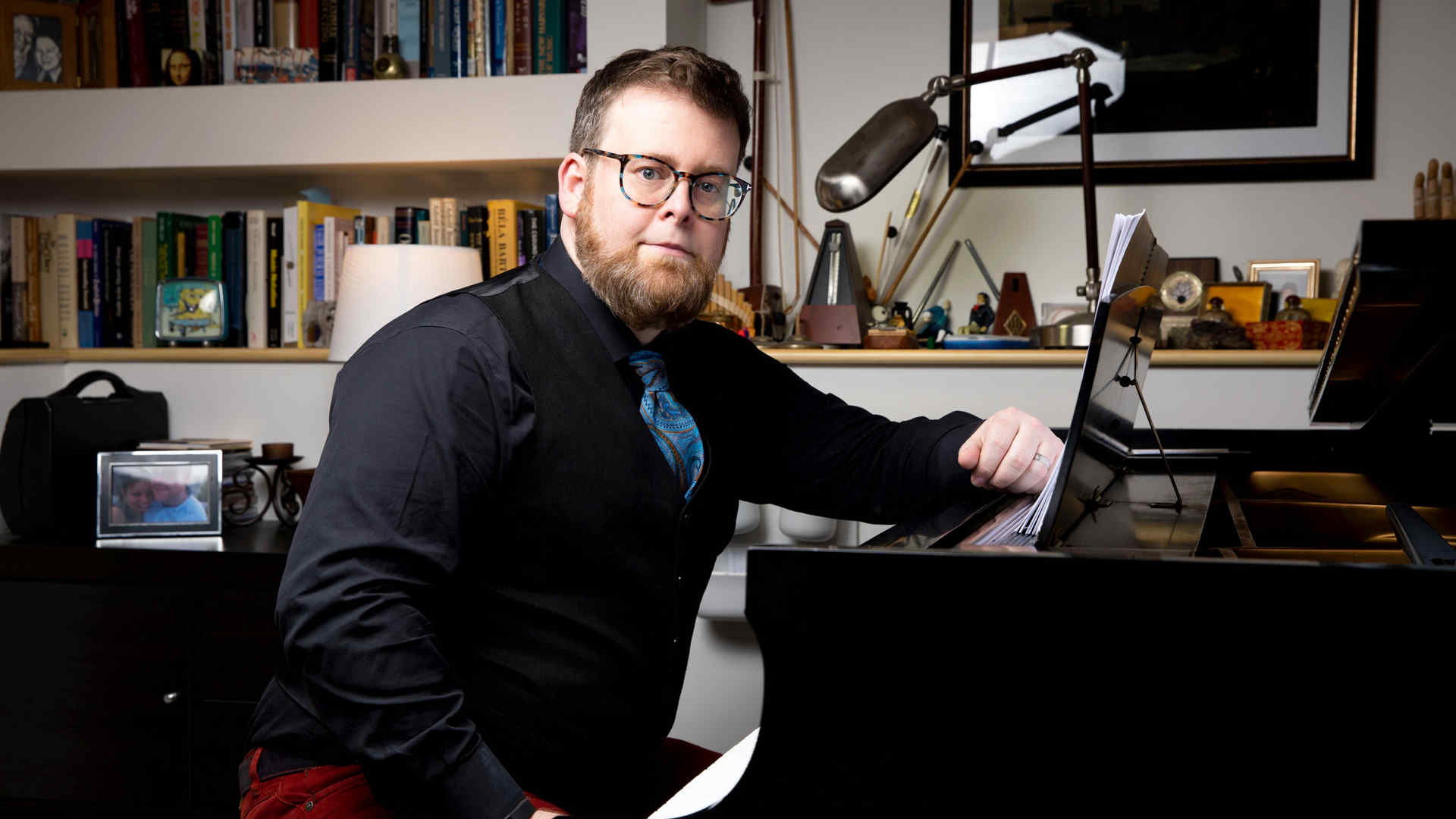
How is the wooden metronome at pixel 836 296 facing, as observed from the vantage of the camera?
facing the viewer

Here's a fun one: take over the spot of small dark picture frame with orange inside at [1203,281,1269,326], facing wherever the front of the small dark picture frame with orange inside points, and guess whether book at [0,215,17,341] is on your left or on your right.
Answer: on your right

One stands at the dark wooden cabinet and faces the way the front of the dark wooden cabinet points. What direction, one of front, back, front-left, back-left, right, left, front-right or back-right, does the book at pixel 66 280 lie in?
back

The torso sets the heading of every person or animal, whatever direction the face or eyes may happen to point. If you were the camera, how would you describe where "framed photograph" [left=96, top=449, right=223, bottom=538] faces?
facing the viewer
